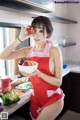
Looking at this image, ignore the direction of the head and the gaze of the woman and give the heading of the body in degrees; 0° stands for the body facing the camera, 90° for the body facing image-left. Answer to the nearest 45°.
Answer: approximately 45°
